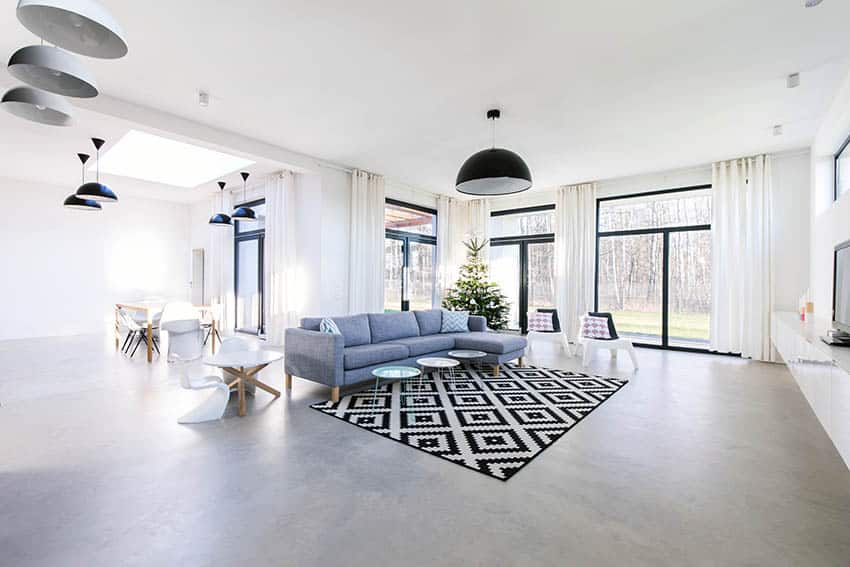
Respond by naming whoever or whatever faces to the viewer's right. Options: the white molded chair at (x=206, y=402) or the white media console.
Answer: the white molded chair

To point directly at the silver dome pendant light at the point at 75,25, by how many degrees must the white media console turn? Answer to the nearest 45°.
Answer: approximately 45° to its left

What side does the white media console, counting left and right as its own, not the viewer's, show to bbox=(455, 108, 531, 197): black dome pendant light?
front

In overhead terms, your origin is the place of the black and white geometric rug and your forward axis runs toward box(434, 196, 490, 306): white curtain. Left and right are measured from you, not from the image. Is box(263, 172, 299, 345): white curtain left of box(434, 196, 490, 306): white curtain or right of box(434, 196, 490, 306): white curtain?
left

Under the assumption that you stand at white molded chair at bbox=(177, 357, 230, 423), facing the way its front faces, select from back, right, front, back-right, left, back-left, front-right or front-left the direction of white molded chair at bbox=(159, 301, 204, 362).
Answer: left

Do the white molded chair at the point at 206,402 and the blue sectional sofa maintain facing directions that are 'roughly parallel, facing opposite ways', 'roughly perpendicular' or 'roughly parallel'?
roughly perpendicular

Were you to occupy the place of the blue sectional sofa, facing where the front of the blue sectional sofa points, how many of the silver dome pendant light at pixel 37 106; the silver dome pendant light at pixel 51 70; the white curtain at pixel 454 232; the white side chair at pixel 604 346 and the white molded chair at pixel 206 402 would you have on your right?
3

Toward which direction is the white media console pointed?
to the viewer's left

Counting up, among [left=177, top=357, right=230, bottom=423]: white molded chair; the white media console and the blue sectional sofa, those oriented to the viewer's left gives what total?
1

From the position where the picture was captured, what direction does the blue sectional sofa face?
facing the viewer and to the right of the viewer

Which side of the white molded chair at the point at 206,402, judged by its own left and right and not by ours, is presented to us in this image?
right

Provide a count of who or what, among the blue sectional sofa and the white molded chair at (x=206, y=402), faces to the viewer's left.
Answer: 0

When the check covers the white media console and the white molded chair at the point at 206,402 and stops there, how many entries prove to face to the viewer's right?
1

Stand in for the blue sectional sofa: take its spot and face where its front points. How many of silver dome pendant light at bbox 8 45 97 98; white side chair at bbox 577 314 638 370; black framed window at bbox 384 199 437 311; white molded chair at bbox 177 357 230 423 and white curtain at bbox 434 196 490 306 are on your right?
2

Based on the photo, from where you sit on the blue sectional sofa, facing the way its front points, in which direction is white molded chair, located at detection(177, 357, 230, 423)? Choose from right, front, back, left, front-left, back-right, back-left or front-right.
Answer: right
